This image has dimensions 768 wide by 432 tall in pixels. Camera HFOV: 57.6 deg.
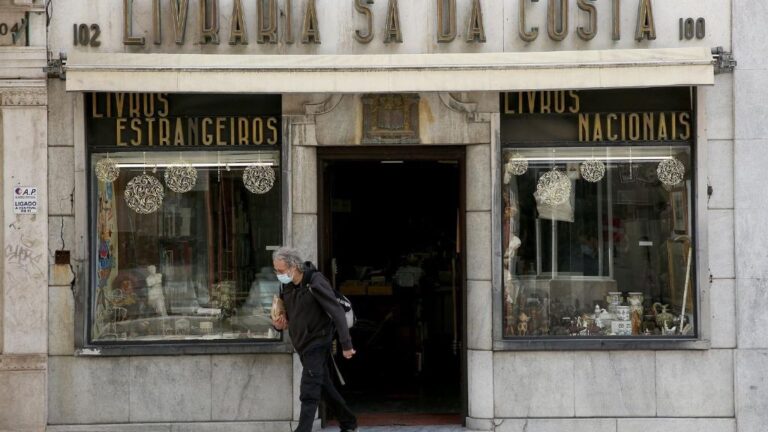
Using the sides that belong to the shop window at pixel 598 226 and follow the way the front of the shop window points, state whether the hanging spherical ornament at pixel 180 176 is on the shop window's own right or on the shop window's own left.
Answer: on the shop window's own right

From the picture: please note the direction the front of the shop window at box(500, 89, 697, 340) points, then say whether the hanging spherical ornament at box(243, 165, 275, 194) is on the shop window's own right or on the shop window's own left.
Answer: on the shop window's own right

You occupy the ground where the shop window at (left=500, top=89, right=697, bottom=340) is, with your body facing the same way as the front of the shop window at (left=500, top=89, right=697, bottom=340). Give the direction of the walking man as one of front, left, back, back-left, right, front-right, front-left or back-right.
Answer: front-right

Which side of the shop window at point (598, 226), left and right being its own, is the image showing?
front

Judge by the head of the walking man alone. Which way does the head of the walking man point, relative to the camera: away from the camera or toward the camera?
toward the camera

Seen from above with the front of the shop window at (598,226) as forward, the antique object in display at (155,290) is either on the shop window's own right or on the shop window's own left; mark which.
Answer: on the shop window's own right

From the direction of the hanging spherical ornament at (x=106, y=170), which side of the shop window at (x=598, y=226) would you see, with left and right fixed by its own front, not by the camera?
right

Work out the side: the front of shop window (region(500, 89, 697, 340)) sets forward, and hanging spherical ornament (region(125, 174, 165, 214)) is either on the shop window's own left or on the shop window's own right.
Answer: on the shop window's own right
